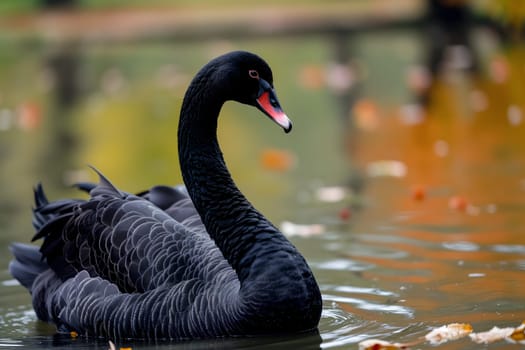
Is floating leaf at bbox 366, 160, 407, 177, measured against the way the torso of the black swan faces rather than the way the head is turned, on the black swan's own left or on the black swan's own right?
on the black swan's own left

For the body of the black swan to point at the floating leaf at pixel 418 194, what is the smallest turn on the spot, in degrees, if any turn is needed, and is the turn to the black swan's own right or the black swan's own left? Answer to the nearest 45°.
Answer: approximately 45° to the black swan's own left

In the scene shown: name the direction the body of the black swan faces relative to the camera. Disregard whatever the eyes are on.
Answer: to the viewer's right

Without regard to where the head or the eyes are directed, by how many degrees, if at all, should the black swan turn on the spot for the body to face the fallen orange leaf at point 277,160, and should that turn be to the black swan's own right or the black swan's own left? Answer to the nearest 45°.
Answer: approximately 90° to the black swan's own left

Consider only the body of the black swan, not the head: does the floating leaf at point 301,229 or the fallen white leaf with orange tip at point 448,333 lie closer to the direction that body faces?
the fallen white leaf with orange tip

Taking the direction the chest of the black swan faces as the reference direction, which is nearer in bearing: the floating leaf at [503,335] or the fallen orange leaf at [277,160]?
the floating leaf
